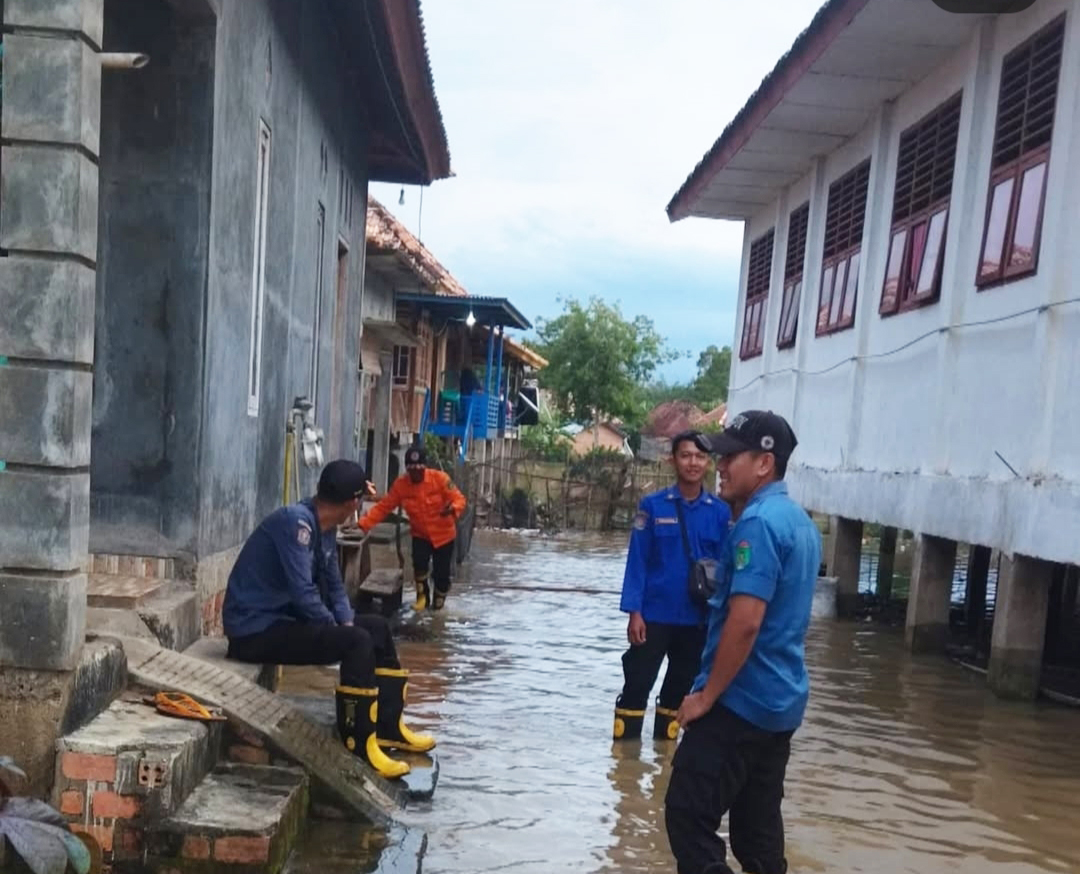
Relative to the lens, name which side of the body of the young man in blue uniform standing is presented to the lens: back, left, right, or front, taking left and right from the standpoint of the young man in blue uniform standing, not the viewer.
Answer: front

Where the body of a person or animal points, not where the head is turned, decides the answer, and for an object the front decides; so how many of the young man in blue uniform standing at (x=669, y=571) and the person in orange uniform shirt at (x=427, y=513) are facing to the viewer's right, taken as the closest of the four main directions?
0

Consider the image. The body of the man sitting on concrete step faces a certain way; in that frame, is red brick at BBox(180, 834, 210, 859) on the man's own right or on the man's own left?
on the man's own right

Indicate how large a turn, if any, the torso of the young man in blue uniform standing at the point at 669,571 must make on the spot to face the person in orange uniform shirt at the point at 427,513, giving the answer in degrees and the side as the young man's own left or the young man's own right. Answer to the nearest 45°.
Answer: approximately 135° to the young man's own right

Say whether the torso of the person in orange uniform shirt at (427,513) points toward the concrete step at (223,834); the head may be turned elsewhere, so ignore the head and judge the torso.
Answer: yes

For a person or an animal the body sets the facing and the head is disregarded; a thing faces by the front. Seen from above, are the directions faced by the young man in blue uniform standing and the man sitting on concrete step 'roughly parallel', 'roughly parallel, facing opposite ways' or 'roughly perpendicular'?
roughly perpendicular

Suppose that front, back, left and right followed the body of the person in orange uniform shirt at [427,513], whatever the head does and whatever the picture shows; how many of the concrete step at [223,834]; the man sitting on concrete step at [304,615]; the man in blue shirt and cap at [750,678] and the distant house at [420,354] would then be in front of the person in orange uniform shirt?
3

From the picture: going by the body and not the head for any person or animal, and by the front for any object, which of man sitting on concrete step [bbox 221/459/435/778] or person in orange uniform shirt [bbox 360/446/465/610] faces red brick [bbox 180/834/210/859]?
the person in orange uniform shirt

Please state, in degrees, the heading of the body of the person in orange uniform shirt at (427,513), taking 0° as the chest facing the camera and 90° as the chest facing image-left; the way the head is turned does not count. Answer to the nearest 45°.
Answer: approximately 0°

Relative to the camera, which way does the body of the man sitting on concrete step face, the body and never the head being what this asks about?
to the viewer's right

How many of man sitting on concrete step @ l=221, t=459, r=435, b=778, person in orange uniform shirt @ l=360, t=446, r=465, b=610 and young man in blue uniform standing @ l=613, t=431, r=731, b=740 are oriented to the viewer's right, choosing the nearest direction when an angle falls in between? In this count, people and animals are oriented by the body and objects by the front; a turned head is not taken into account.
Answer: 1

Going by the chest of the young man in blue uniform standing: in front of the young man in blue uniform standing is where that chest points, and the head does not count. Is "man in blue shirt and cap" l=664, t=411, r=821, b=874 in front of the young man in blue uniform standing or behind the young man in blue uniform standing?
in front

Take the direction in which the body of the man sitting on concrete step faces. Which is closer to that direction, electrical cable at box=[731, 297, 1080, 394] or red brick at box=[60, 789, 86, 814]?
the electrical cable
